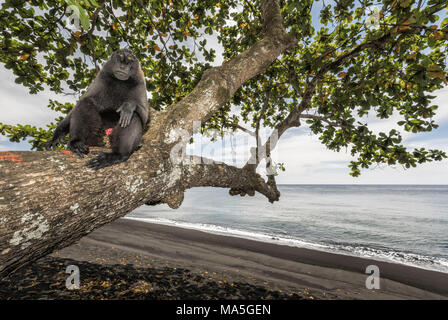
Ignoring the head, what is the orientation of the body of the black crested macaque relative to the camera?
toward the camera
